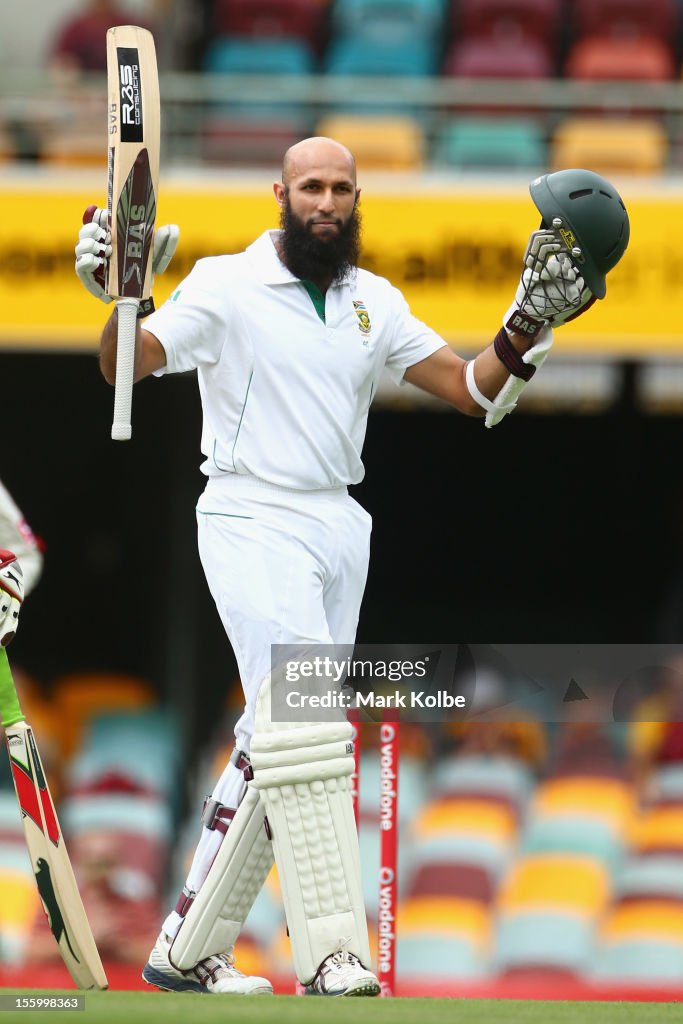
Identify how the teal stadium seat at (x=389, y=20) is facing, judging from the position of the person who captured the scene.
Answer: facing the viewer

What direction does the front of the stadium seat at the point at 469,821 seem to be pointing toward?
toward the camera

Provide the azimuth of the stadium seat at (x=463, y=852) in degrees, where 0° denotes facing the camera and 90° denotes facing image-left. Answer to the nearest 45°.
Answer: approximately 0°

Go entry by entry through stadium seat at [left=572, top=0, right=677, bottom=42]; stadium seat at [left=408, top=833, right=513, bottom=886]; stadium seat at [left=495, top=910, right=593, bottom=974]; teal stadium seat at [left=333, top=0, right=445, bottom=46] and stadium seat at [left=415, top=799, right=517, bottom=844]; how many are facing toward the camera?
5

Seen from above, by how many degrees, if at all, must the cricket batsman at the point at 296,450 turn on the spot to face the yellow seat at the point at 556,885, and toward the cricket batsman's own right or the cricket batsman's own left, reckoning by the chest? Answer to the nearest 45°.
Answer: approximately 135° to the cricket batsman's own left

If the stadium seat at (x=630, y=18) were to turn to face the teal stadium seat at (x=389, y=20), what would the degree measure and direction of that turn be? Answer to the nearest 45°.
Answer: approximately 90° to its right

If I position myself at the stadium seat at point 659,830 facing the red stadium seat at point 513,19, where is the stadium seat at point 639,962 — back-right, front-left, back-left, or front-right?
back-left

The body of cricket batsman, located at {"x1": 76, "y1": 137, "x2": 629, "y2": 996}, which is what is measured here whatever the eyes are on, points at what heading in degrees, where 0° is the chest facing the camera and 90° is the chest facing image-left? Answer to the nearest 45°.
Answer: approximately 315°
